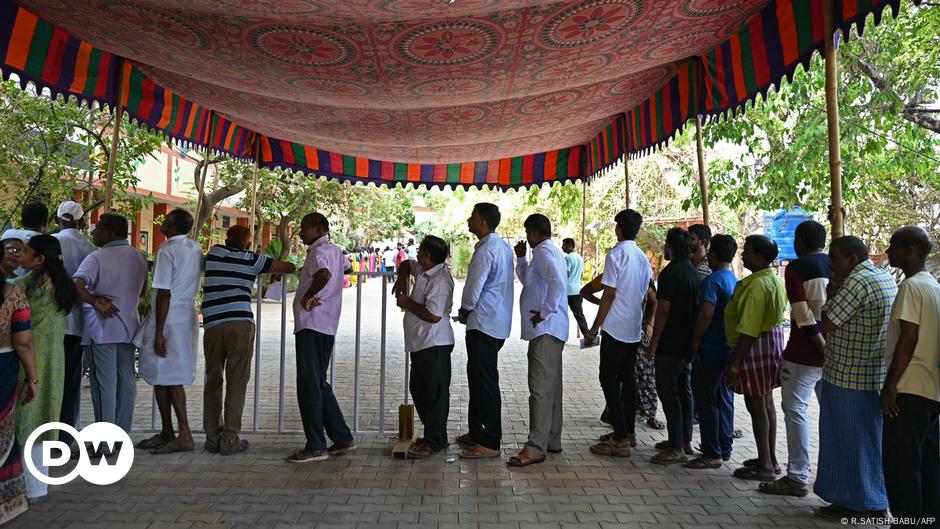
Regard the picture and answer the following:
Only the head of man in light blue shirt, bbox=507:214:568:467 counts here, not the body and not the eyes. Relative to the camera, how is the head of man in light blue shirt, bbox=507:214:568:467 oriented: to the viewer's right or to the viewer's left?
to the viewer's left

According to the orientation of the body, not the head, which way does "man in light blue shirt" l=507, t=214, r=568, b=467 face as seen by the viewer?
to the viewer's left

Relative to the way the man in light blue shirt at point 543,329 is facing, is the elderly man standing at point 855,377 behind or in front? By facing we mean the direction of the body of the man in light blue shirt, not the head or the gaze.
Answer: behind

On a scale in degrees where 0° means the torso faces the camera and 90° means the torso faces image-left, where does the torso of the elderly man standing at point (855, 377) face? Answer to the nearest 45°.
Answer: approximately 90°

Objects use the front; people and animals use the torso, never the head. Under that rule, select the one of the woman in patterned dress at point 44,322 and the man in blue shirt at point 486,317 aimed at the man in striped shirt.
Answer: the man in blue shirt

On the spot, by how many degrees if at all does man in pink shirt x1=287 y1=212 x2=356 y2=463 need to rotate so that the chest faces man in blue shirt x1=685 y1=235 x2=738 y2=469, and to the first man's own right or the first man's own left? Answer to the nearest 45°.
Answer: approximately 180°

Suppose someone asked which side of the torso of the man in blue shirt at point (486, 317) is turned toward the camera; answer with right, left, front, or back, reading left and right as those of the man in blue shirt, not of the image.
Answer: left

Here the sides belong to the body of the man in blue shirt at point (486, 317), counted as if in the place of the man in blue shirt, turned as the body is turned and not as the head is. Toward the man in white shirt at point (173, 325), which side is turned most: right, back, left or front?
front

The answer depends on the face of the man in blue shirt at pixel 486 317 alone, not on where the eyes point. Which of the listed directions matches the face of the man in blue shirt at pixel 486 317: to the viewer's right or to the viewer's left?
to the viewer's left
